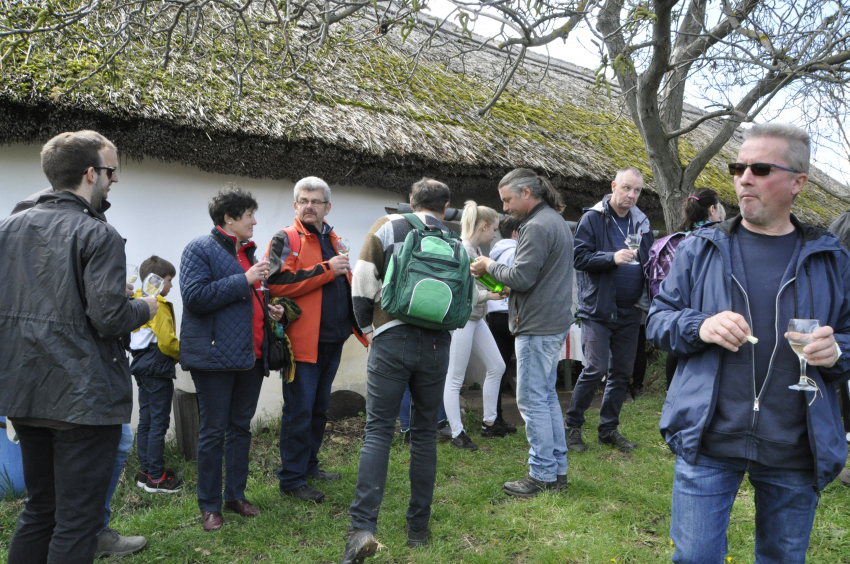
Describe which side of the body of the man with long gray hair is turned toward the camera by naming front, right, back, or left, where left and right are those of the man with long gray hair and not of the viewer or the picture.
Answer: left

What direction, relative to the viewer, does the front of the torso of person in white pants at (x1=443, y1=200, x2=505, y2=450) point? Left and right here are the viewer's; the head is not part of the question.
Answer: facing to the right of the viewer

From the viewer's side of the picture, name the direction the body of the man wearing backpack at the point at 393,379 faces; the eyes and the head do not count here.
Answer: away from the camera

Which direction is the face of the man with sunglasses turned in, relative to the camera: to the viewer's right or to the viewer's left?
to the viewer's left

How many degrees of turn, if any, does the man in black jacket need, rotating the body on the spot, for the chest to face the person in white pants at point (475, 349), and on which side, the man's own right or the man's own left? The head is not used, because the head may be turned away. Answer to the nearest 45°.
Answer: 0° — they already face them

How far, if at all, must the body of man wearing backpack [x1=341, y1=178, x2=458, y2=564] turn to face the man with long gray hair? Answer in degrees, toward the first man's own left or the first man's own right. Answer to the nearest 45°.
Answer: approximately 45° to the first man's own right

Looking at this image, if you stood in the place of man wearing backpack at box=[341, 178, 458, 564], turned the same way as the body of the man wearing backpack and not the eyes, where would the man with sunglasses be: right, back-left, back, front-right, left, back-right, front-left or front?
back-right

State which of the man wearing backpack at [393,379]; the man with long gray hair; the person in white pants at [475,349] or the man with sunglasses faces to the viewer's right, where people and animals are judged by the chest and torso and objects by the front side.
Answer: the person in white pants

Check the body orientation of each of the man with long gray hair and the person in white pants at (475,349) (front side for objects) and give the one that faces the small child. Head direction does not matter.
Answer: the man with long gray hair

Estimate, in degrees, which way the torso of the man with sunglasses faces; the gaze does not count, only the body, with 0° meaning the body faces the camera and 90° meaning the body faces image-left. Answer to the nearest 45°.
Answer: approximately 0°

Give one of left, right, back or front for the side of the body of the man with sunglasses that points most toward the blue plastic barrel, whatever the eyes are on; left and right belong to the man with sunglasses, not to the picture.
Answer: right
